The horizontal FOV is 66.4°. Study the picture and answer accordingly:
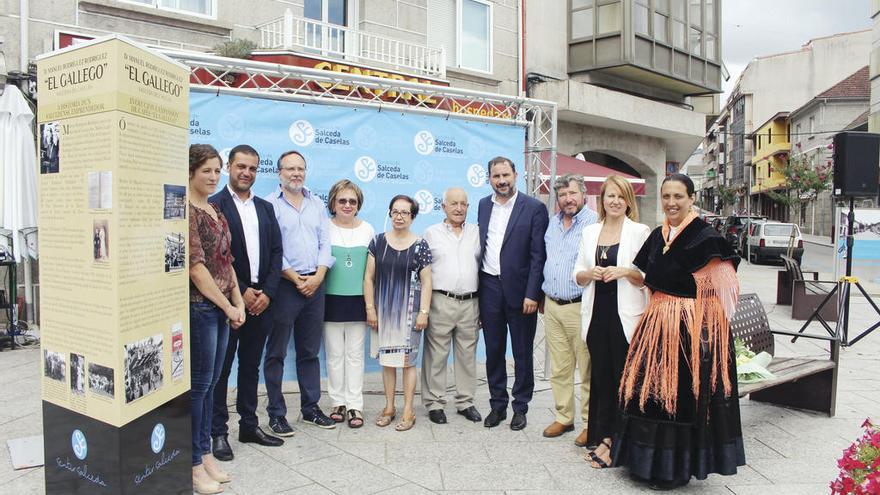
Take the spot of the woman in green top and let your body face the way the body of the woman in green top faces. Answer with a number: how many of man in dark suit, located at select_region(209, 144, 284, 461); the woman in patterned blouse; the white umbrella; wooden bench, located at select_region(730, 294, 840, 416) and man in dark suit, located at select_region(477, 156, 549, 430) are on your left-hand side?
2

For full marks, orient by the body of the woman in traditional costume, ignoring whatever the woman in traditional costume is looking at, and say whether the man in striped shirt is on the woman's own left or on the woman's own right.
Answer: on the woman's own right

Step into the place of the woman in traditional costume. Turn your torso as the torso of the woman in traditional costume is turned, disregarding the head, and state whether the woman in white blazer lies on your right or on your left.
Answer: on your right

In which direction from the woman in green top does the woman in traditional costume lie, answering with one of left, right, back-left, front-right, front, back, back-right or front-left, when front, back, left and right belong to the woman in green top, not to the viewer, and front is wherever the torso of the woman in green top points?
front-left

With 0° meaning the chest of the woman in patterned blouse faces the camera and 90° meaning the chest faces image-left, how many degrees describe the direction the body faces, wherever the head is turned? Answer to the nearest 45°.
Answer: approximately 315°
